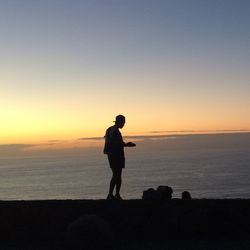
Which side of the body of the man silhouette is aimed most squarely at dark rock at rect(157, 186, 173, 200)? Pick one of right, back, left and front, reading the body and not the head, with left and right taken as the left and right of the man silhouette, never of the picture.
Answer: front

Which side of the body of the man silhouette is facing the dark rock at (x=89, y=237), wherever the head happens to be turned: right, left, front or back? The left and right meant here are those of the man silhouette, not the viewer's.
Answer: right

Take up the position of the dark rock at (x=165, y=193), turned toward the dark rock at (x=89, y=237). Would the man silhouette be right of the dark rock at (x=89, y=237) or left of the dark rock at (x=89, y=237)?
right

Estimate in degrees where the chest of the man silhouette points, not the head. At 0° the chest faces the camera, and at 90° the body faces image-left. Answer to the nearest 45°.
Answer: approximately 270°
